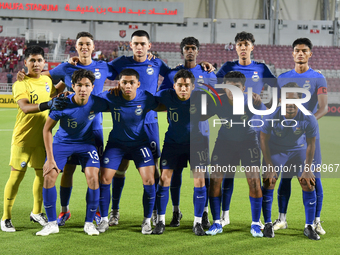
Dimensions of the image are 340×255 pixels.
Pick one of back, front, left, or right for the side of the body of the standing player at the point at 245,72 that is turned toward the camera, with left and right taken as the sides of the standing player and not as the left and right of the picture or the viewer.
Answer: front

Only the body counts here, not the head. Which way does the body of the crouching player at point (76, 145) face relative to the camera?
toward the camera

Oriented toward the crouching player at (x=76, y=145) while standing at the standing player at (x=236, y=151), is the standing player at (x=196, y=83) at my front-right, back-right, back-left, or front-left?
front-right

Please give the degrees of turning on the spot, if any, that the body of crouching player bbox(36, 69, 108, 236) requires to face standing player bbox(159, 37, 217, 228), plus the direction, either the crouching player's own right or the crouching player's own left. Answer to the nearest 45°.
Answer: approximately 90° to the crouching player's own left

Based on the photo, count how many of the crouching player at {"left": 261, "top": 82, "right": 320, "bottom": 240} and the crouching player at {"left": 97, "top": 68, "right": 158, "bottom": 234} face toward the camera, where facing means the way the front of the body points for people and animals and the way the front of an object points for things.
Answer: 2

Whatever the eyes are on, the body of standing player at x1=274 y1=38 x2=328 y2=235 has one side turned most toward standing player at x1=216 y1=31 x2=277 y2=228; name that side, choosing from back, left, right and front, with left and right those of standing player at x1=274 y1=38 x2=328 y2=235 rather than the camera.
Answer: right

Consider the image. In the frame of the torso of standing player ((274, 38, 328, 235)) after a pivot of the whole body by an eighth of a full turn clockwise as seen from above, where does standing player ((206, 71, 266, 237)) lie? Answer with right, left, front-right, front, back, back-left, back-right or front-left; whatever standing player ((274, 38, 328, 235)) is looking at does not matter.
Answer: front

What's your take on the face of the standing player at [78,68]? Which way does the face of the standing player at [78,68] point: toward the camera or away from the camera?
toward the camera

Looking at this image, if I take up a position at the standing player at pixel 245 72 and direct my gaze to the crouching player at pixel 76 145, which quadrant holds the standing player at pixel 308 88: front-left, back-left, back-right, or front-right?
back-left

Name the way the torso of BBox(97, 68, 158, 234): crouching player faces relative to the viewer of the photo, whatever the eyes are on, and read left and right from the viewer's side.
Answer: facing the viewer

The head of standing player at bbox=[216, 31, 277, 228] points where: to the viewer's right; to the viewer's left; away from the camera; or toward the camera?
toward the camera

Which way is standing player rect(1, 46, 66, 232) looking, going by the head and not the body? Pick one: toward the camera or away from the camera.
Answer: toward the camera

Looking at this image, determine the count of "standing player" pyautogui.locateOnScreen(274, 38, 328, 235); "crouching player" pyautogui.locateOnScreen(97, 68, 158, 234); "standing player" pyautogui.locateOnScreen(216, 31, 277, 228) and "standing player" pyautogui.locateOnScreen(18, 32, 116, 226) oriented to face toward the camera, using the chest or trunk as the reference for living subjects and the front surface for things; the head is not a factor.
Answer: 4

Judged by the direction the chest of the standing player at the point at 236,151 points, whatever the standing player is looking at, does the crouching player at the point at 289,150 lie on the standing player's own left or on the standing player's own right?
on the standing player's own left

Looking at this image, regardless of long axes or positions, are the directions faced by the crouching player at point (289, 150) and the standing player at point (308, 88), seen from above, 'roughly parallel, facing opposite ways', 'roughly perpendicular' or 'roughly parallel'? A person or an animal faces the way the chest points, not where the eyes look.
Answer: roughly parallel

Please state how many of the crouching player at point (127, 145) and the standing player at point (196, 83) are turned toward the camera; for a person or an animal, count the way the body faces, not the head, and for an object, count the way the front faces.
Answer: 2
